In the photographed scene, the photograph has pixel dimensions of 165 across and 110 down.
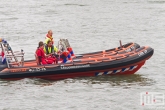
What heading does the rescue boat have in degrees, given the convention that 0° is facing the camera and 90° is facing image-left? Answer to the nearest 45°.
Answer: approximately 270°

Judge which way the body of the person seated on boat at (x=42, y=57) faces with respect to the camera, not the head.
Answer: to the viewer's right

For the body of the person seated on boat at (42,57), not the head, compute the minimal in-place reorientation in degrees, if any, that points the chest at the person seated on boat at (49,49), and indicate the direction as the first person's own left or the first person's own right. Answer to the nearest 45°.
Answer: approximately 45° to the first person's own left
